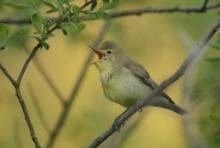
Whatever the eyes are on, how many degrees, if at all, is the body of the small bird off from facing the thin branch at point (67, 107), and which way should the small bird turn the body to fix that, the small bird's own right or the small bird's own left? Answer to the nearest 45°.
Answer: approximately 45° to the small bird's own right

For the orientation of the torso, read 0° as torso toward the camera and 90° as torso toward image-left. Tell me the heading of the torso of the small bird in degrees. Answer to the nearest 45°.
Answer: approximately 90°
